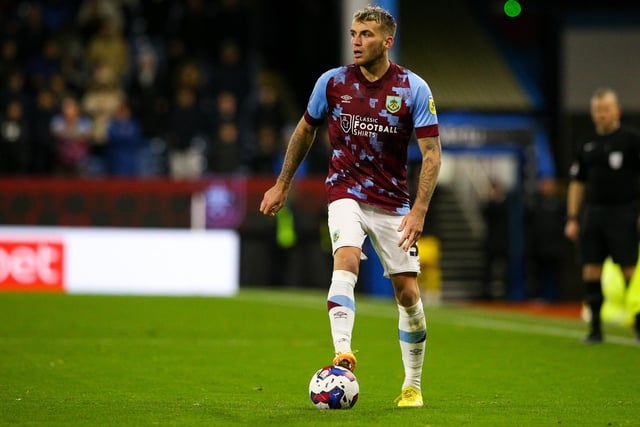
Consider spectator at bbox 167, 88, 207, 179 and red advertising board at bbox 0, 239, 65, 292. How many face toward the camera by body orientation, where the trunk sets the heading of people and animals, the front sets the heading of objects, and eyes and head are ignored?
2

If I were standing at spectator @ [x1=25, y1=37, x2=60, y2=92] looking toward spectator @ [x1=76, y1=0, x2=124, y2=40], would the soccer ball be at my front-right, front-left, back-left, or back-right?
back-right

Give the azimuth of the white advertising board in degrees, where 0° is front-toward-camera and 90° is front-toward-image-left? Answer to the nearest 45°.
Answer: approximately 0°

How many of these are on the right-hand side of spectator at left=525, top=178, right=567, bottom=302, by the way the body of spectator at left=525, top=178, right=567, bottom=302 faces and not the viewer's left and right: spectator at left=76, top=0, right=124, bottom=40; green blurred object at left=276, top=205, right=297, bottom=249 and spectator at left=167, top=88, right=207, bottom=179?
3

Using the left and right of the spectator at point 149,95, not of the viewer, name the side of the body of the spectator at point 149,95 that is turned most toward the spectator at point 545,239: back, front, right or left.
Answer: left

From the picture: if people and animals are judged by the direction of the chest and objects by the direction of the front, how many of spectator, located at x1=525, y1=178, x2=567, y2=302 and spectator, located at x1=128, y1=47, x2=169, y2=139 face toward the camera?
2
